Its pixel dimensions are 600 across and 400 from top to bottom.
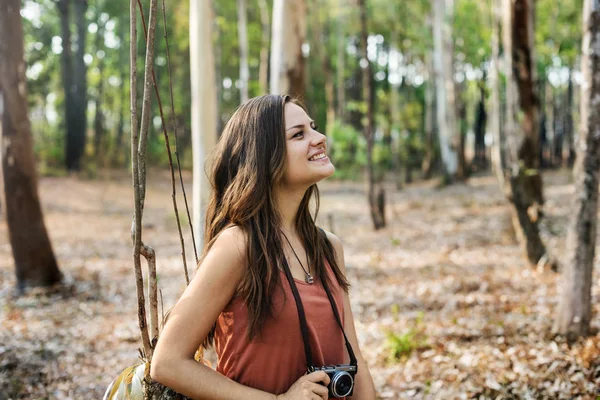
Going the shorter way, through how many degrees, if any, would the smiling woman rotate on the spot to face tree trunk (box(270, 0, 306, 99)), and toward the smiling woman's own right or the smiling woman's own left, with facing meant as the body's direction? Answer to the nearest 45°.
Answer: approximately 135° to the smiling woman's own left

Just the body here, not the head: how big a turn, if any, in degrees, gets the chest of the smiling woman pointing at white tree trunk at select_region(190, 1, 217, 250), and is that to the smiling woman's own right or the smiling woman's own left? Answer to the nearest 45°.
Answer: approximately 135° to the smiling woman's own left

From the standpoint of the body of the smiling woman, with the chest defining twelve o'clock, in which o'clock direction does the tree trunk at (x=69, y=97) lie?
The tree trunk is roughly at 7 o'clock from the smiling woman.

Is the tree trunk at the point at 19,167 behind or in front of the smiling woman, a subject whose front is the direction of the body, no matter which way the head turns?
behind

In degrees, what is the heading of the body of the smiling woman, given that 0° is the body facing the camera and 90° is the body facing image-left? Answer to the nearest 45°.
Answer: approximately 315°

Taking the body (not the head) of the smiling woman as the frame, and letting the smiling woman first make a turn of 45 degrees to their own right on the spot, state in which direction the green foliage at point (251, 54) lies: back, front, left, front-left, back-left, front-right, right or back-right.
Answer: back

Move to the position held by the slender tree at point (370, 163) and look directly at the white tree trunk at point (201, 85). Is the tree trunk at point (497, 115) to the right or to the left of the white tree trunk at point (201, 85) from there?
left
